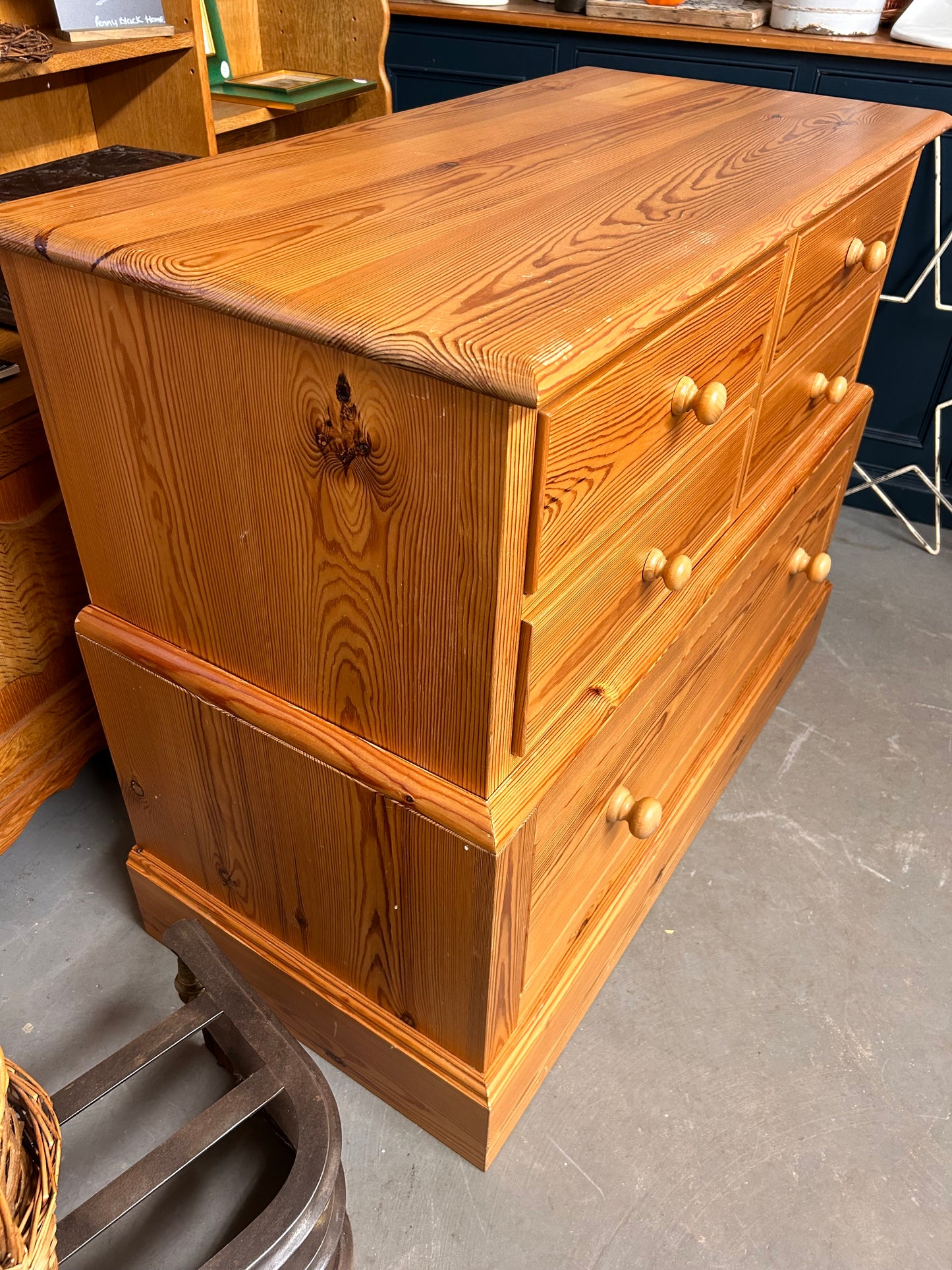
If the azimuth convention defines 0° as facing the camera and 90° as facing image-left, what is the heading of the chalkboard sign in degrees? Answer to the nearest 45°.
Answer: approximately 0°

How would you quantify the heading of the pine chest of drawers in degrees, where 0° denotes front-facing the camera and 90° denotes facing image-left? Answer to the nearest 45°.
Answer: approximately 315°

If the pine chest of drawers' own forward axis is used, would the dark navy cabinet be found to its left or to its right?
on its left

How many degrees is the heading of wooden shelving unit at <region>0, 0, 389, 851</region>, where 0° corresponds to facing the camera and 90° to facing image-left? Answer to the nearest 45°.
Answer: approximately 315°

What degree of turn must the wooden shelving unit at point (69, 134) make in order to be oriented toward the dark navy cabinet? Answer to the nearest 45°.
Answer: approximately 45° to its left

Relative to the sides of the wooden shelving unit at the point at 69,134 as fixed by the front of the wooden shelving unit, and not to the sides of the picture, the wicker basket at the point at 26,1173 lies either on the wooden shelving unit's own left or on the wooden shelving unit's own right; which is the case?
on the wooden shelving unit's own right

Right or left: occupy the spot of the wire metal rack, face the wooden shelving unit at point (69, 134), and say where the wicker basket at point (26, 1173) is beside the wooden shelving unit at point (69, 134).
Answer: left
